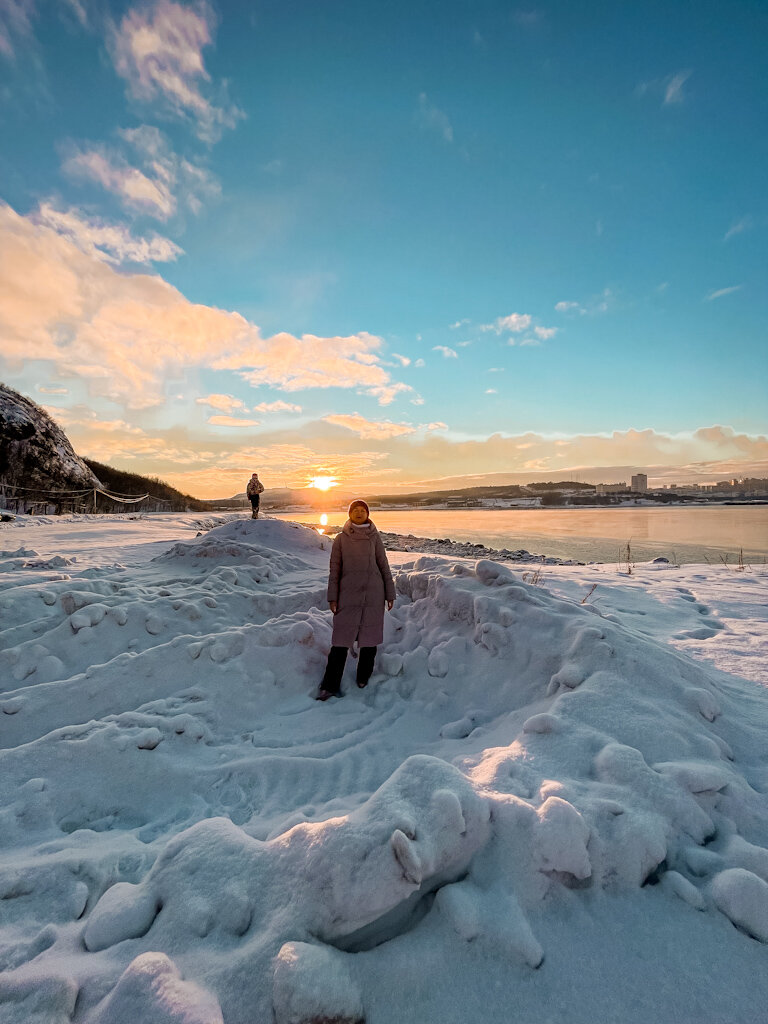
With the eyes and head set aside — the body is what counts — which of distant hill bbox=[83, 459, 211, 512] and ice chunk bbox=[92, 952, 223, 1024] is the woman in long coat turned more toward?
the ice chunk

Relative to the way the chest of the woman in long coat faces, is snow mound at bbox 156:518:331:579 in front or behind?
behind

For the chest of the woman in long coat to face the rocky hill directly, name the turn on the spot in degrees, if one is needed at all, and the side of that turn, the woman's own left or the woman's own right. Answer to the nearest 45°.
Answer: approximately 135° to the woman's own right

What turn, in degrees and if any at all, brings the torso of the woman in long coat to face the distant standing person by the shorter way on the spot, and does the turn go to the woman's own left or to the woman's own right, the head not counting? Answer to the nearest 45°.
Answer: approximately 180°

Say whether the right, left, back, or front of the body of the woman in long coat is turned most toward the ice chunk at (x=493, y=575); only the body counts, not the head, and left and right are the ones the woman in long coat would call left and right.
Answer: left

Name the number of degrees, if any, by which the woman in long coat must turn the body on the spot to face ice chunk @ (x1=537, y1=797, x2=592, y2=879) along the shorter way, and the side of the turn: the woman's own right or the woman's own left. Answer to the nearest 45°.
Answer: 0° — they already face it

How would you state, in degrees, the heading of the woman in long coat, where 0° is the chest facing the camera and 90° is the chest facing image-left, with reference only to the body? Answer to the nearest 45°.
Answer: approximately 0°

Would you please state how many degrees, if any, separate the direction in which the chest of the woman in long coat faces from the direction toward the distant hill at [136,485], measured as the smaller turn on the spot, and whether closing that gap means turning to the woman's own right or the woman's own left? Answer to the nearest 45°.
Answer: approximately 135° to the woman's own right

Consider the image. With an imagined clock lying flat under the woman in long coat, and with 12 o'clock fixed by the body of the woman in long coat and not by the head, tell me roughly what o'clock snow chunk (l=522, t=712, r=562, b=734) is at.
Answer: The snow chunk is roughly at 11 o'clock from the woman in long coat.

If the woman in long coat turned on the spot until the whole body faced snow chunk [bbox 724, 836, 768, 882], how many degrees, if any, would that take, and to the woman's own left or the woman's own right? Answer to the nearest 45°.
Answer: approximately 45° to the woman's own left

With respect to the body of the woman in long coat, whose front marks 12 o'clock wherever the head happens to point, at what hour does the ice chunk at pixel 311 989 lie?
The ice chunk is roughly at 12 o'clock from the woman in long coat.

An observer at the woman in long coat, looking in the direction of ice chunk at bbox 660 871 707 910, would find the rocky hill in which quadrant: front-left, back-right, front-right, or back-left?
back-right
